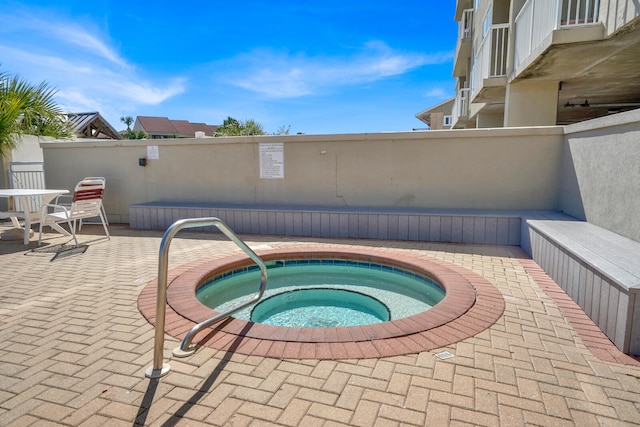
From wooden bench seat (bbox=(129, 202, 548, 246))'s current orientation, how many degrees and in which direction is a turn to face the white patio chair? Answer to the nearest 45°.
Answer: approximately 90° to its right

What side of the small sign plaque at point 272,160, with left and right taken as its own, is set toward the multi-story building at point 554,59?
left

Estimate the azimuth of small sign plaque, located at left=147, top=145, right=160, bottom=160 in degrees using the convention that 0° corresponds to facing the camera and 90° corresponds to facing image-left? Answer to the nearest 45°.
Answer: approximately 0°

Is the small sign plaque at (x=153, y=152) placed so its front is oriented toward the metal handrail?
yes

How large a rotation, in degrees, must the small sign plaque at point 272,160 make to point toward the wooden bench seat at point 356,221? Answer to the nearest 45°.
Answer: approximately 45° to its left

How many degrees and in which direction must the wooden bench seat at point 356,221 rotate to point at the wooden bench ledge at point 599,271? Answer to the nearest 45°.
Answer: approximately 45° to its left

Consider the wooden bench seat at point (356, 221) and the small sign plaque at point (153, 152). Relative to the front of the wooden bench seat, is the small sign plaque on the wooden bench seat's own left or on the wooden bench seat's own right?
on the wooden bench seat's own right

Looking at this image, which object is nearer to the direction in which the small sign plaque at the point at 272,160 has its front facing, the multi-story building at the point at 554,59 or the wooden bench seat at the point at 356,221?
the wooden bench seat

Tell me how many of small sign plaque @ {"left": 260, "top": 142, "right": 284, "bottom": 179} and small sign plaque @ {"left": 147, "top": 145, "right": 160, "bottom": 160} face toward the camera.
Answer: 2

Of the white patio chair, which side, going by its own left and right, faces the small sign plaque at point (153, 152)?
back

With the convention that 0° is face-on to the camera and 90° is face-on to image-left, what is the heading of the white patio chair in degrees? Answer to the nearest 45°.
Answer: approximately 45°

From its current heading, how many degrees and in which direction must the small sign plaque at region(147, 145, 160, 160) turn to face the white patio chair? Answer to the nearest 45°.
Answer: approximately 45° to its right
